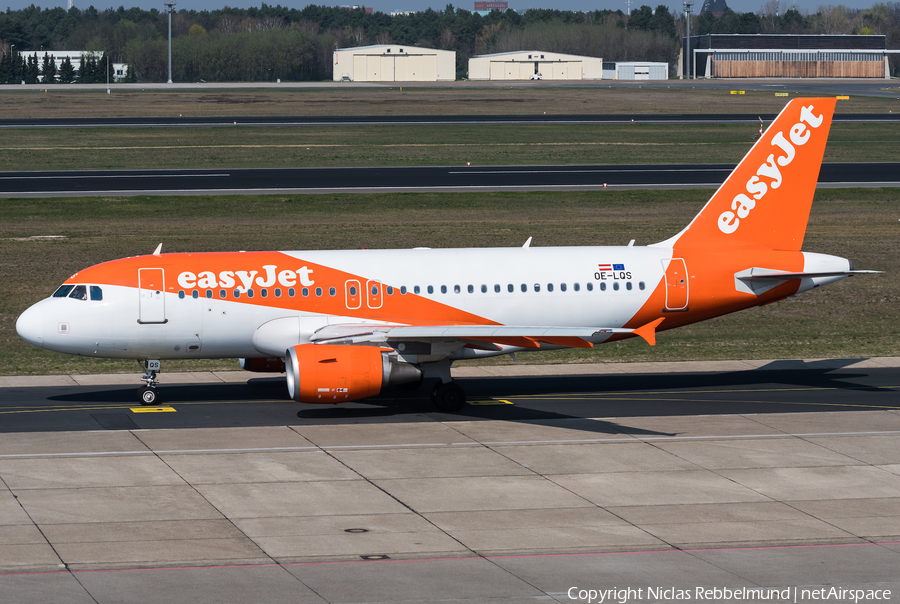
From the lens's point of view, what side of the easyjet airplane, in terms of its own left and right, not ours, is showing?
left
